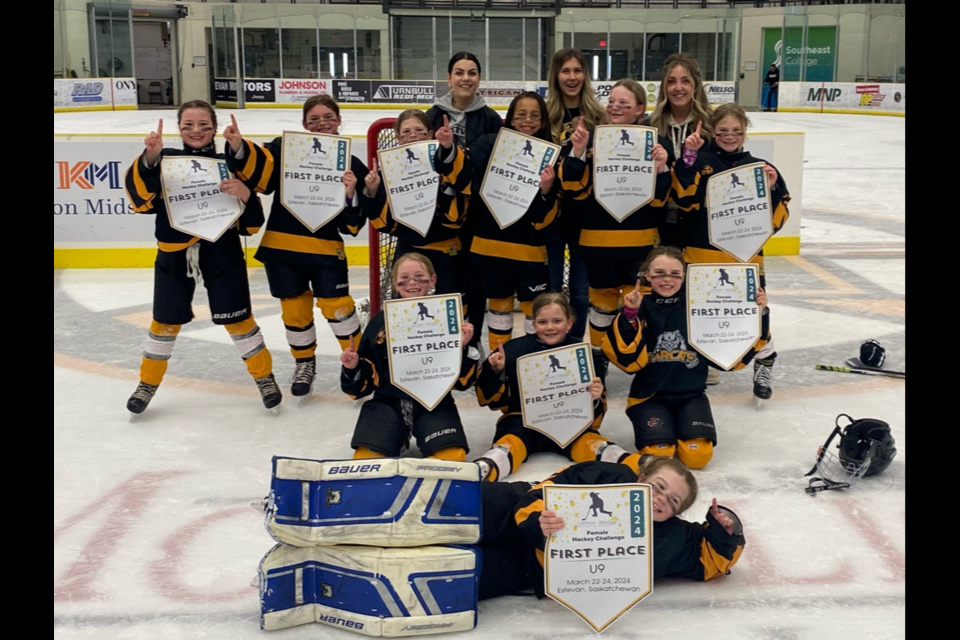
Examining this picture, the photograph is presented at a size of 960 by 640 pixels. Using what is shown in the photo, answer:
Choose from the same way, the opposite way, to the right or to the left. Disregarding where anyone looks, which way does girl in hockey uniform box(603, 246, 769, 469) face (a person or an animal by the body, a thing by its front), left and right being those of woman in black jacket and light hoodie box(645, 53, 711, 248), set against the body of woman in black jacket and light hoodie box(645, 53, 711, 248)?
the same way

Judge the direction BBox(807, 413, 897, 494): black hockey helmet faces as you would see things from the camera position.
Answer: facing the viewer and to the left of the viewer

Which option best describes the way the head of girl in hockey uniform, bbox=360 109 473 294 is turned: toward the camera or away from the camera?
toward the camera

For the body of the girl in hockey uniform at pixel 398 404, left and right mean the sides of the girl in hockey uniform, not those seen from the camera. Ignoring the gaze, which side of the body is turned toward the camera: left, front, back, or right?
front

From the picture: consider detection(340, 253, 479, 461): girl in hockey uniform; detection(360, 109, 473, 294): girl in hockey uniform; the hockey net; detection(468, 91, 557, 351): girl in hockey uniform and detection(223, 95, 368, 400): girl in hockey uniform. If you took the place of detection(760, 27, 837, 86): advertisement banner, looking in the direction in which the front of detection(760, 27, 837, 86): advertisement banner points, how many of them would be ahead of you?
5

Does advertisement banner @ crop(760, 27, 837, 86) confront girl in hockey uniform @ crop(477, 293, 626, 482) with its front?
yes

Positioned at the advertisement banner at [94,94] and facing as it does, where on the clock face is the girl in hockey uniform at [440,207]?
The girl in hockey uniform is roughly at 12 o'clock from the advertisement banner.

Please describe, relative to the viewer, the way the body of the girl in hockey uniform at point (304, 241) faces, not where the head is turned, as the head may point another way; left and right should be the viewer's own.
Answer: facing the viewer

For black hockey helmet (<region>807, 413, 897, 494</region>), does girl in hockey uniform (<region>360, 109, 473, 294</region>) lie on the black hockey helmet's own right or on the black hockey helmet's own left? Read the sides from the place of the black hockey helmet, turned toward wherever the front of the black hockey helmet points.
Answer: on the black hockey helmet's own right

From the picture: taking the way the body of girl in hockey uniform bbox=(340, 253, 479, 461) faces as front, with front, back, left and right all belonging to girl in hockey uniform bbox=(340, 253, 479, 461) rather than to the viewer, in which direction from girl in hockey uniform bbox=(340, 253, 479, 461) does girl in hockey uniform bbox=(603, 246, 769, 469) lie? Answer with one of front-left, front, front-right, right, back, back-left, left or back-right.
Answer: left

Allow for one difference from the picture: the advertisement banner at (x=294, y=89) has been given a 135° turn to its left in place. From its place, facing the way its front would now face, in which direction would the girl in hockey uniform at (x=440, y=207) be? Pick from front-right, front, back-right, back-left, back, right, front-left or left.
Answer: back-right

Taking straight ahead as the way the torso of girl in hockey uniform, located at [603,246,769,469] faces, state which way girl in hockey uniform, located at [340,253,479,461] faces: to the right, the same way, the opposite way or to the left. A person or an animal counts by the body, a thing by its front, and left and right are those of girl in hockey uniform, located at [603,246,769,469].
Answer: the same way

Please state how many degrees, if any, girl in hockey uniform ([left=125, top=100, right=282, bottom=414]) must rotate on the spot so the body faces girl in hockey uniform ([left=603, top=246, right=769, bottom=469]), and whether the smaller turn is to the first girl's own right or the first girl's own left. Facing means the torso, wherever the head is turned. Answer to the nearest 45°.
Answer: approximately 45° to the first girl's own left

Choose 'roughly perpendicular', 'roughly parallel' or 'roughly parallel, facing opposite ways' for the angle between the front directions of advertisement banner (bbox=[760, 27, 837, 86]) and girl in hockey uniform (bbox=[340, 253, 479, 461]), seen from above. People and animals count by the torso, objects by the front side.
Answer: roughly parallel
